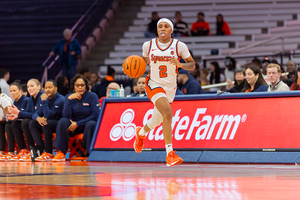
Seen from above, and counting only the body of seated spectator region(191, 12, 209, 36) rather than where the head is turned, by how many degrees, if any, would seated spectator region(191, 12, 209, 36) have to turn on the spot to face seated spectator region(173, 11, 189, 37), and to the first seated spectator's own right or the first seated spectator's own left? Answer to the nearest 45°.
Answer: approximately 90° to the first seated spectator's own right

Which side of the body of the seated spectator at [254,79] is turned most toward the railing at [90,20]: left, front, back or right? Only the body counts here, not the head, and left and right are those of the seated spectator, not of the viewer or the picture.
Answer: right

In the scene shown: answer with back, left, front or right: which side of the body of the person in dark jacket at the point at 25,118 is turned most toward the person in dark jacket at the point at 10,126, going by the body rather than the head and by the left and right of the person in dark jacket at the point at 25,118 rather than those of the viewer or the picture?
right

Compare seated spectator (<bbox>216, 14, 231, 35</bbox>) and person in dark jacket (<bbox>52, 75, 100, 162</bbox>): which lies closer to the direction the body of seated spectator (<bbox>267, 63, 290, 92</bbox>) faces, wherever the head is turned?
the person in dark jacket

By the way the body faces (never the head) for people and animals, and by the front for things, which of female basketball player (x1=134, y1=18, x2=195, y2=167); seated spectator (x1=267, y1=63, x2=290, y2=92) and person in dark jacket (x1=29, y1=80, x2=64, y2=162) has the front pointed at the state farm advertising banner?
the seated spectator

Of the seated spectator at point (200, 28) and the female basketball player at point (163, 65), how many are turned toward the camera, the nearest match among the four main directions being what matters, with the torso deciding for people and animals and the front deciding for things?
2

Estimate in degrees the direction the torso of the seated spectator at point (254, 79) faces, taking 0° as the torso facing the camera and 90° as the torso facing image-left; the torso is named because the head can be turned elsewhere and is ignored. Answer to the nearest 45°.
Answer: approximately 45°

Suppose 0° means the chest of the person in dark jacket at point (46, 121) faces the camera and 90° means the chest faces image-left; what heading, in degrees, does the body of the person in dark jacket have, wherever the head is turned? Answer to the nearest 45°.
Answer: approximately 45°

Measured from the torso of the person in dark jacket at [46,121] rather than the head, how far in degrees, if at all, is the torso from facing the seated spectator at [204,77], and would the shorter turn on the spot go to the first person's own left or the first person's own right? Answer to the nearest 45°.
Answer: approximately 180°

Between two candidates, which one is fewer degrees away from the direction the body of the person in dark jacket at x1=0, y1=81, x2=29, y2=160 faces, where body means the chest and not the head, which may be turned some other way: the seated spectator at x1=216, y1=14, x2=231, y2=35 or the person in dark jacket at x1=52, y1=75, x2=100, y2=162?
the person in dark jacket
